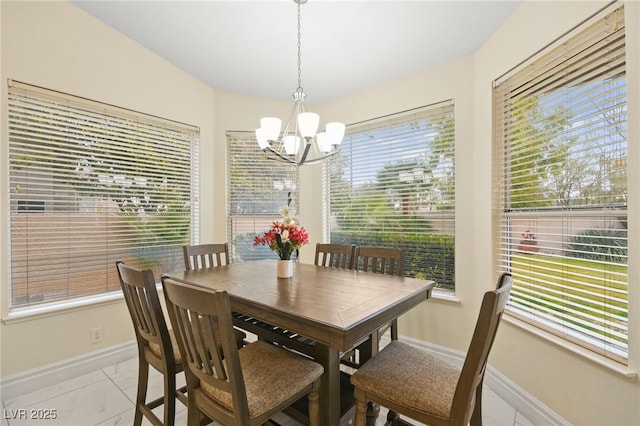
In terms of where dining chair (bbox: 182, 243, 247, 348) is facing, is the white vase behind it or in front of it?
in front

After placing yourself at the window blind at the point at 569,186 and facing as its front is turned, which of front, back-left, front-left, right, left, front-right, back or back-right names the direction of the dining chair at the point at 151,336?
front

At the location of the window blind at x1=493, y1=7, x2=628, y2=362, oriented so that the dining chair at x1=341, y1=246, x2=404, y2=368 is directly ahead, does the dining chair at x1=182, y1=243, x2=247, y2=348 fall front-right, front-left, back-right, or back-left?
front-left

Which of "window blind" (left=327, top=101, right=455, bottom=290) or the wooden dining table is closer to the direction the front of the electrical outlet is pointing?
the wooden dining table

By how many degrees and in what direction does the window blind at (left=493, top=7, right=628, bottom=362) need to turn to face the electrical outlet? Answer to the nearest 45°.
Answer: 0° — it already faces it

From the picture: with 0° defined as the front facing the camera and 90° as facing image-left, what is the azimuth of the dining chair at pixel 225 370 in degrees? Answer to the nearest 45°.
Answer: approximately 225°

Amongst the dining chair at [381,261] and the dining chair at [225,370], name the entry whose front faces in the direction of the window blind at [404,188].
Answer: the dining chair at [225,370]

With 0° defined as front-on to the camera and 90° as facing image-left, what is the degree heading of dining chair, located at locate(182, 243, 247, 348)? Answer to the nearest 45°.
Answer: approximately 315°

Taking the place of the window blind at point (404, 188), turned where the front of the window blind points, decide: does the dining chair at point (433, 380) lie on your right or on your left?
on your left

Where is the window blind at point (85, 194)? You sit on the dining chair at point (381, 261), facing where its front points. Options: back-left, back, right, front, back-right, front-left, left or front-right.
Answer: front-right

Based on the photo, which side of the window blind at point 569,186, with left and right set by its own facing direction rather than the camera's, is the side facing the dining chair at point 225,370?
front

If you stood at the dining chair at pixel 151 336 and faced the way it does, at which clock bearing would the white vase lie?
The white vase is roughly at 1 o'clock from the dining chair.

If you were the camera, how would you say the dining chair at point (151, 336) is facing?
facing away from the viewer and to the right of the viewer

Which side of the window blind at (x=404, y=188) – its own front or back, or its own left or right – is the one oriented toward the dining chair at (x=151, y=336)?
front
